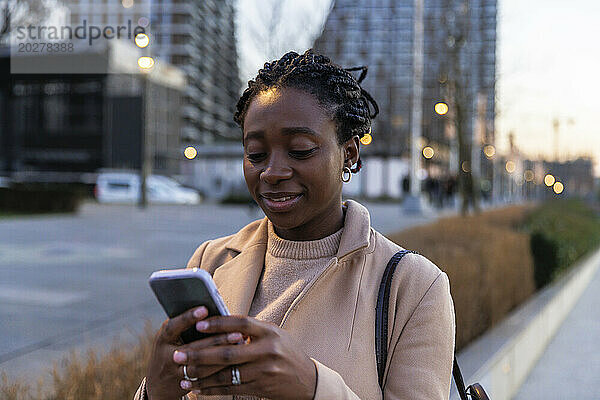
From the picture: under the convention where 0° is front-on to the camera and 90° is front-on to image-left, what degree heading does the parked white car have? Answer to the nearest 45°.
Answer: approximately 270°

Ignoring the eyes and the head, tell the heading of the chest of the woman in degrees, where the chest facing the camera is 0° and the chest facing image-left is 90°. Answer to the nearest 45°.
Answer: approximately 45°

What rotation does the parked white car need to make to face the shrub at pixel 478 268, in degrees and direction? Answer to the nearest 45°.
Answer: approximately 90° to its right
